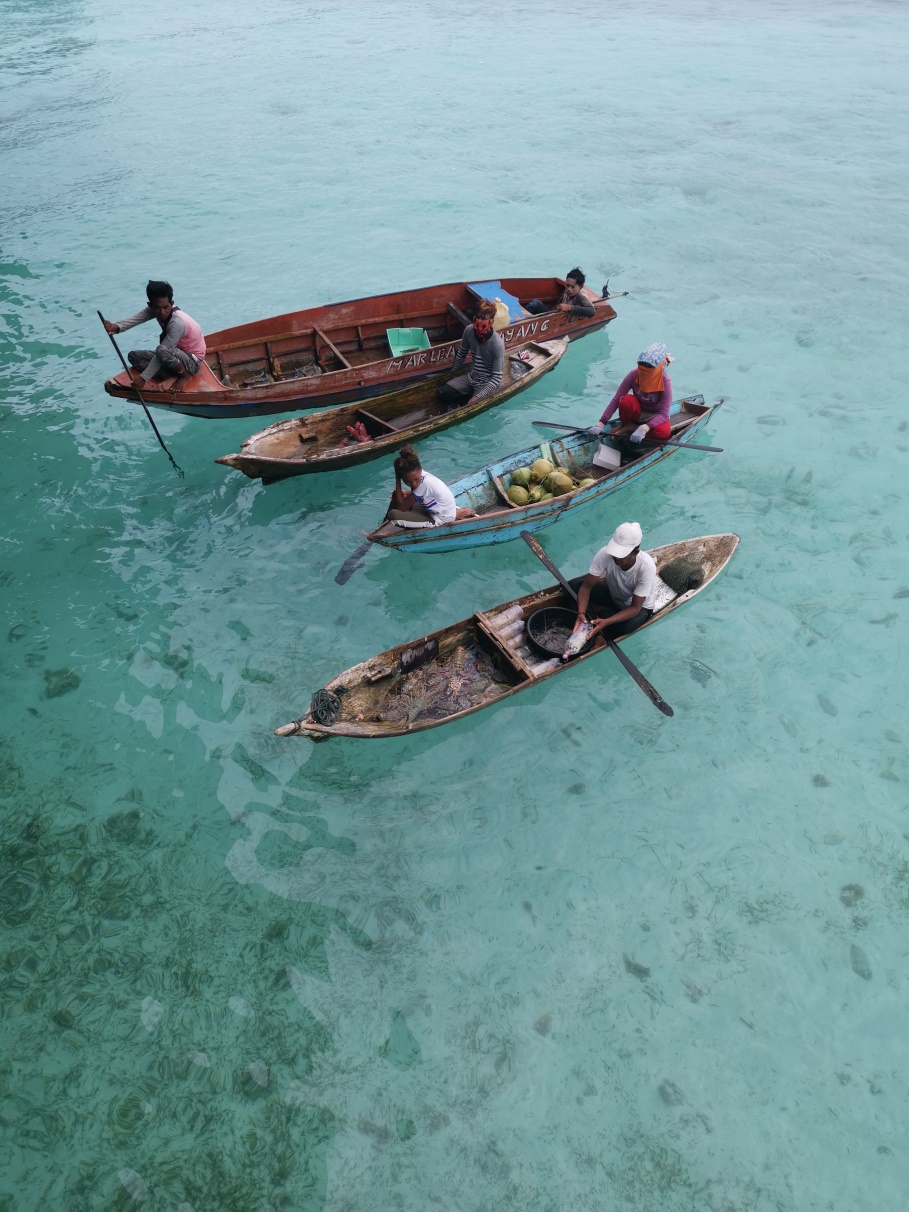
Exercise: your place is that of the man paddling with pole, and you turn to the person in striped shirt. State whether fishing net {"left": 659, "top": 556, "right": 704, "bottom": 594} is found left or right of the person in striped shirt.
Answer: right

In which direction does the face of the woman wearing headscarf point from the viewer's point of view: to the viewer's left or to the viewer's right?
to the viewer's left

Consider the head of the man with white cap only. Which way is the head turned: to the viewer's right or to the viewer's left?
to the viewer's left

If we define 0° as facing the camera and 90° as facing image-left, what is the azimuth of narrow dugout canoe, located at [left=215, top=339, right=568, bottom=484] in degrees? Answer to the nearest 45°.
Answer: approximately 45°

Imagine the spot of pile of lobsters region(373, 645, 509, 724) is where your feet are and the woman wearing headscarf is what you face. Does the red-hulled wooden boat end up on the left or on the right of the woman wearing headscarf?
left

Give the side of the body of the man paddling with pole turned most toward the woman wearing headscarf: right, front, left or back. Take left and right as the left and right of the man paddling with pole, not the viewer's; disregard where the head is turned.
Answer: left

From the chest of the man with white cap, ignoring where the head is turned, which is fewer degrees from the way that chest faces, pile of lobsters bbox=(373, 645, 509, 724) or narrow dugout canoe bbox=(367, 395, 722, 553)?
the pile of lobsters

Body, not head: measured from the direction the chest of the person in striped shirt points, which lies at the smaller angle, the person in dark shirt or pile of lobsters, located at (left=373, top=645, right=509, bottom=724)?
the pile of lobsters

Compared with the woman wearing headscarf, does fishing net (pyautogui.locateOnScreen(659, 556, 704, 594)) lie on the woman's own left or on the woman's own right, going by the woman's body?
on the woman's own left

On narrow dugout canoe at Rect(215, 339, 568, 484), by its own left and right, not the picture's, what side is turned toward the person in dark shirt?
back

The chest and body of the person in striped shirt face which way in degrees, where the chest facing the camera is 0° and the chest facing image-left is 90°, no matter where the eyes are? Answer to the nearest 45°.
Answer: approximately 45°

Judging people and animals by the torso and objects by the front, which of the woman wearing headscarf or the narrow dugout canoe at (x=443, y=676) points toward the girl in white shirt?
the woman wearing headscarf

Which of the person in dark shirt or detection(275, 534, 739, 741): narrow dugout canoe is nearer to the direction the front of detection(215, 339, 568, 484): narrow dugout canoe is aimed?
the narrow dugout canoe
